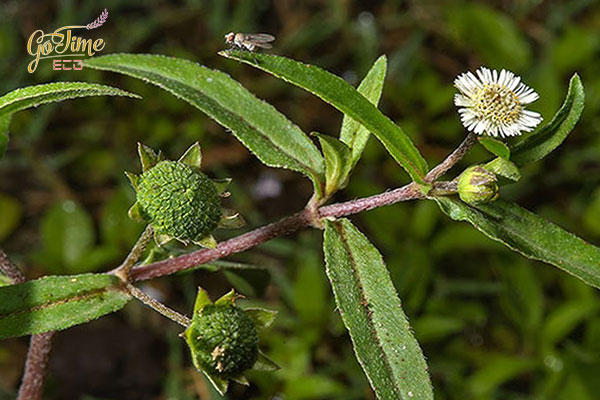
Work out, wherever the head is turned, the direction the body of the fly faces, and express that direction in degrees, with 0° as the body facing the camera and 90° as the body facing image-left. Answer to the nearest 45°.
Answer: approximately 90°
